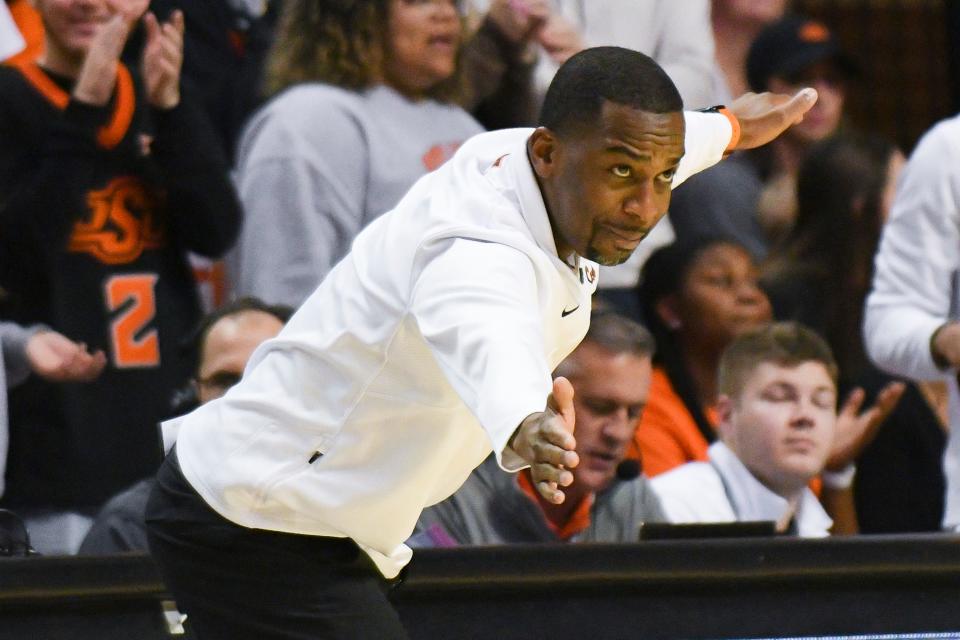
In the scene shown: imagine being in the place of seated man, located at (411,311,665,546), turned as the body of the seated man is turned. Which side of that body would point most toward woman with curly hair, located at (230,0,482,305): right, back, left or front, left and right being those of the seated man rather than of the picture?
back

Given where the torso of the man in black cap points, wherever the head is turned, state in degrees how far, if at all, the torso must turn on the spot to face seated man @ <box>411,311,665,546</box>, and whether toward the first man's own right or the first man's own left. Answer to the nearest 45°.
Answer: approximately 45° to the first man's own right

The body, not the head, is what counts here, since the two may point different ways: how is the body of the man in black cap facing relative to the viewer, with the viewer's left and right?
facing the viewer and to the right of the viewer

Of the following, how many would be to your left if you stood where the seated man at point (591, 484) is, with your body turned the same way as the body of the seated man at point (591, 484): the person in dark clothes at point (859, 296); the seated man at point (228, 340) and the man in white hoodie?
1

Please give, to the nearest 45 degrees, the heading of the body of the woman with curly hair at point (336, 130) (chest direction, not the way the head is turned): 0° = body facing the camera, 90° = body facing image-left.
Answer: approximately 315°

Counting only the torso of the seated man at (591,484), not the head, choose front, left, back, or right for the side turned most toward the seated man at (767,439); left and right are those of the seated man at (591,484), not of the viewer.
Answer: left

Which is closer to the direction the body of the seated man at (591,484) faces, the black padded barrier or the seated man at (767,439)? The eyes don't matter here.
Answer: the black padded barrier

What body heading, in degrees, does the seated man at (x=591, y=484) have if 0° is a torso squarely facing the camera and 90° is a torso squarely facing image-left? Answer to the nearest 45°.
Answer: approximately 315°
